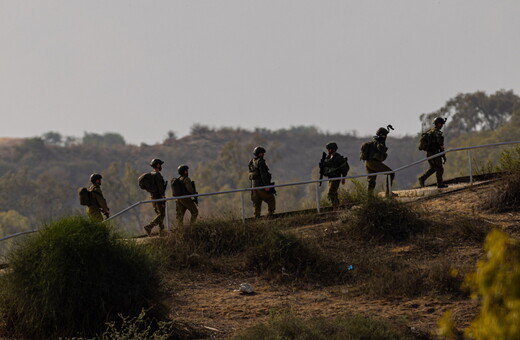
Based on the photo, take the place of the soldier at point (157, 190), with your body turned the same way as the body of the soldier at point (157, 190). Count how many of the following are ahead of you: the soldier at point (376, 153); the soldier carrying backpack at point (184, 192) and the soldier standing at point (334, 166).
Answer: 3

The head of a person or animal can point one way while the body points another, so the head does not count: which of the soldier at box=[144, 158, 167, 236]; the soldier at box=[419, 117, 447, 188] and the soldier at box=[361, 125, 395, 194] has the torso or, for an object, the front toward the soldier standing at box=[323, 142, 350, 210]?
the soldier at box=[144, 158, 167, 236]

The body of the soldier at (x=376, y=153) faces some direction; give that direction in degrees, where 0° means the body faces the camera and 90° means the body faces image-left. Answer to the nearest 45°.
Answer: approximately 270°

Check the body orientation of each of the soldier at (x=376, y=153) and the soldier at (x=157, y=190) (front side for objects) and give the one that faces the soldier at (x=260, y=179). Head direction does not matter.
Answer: the soldier at (x=157, y=190)

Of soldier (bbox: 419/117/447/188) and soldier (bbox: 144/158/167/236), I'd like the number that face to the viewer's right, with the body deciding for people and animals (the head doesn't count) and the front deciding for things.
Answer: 2

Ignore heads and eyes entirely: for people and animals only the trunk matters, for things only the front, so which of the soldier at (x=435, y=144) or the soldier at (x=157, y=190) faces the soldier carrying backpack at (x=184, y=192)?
the soldier at (x=157, y=190)

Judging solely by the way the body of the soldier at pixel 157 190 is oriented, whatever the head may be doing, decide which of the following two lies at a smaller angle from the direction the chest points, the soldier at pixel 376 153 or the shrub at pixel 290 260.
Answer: the soldier

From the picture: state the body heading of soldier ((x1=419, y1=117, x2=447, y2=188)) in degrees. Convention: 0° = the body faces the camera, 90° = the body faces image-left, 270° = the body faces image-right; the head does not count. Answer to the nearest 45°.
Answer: approximately 270°

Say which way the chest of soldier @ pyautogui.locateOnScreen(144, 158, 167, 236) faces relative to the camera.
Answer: to the viewer's right
